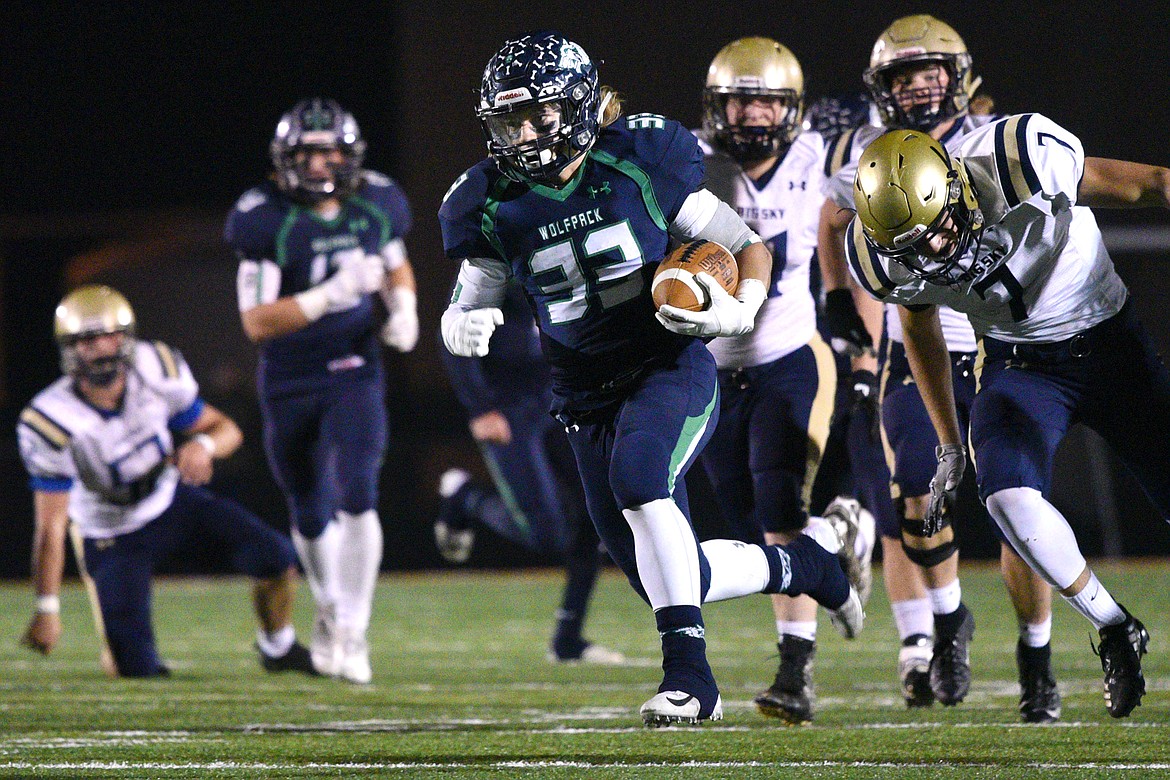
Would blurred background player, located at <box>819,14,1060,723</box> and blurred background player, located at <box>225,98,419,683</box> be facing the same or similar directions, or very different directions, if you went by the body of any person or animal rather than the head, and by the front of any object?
same or similar directions

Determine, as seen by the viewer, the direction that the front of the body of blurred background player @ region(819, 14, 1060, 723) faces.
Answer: toward the camera

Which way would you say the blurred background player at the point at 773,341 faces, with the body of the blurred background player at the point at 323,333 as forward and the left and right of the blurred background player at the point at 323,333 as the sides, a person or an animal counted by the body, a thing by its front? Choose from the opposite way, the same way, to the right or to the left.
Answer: the same way

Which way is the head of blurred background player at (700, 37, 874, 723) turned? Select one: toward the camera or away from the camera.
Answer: toward the camera

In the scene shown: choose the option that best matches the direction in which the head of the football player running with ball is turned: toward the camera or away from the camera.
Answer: toward the camera

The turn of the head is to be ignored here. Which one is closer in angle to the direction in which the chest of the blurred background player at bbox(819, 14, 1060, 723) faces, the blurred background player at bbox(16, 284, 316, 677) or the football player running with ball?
the football player running with ball

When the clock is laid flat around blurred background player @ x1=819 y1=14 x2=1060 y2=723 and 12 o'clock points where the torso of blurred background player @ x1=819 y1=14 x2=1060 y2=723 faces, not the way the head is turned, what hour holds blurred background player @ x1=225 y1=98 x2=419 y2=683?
blurred background player @ x1=225 y1=98 x2=419 y2=683 is roughly at 4 o'clock from blurred background player @ x1=819 y1=14 x2=1060 y2=723.

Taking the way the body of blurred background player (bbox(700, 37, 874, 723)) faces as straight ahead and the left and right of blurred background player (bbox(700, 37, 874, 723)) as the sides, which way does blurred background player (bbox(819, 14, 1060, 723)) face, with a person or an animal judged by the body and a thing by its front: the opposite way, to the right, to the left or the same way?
the same way

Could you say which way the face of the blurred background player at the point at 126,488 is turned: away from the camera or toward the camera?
toward the camera

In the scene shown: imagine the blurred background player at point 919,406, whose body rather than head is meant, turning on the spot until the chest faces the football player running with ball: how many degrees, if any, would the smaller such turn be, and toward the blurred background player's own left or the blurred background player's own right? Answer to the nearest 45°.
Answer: approximately 45° to the blurred background player's own right

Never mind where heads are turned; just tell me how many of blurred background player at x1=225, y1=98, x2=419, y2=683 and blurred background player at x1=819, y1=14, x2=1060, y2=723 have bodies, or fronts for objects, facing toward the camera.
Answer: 2

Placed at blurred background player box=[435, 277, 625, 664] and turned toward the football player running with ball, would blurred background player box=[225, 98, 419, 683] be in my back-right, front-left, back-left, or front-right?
front-right

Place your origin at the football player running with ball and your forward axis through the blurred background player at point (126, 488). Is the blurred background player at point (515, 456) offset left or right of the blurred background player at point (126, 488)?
right

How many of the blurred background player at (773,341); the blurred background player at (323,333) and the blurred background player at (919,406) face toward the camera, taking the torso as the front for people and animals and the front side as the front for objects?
3

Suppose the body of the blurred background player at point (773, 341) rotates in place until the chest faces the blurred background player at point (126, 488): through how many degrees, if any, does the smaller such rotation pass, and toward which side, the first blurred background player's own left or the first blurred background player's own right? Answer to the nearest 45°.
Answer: approximately 135° to the first blurred background player's own right
